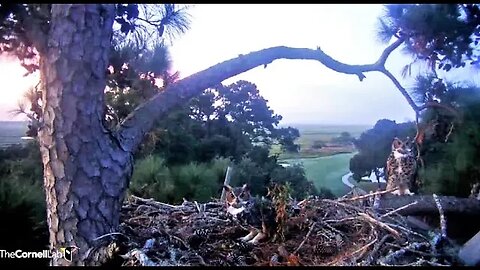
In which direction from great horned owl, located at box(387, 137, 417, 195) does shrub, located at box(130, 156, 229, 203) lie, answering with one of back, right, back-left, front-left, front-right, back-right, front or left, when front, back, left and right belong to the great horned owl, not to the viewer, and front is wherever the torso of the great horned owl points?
right

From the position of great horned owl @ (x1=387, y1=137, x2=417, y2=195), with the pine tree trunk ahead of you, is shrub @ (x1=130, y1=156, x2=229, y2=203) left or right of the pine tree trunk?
right

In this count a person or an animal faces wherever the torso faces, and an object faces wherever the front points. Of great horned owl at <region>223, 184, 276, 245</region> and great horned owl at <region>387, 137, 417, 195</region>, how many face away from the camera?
0

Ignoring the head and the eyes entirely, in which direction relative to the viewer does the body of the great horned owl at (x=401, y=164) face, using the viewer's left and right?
facing the viewer

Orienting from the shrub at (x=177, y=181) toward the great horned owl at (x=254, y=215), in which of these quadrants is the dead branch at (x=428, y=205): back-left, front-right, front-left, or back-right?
front-left

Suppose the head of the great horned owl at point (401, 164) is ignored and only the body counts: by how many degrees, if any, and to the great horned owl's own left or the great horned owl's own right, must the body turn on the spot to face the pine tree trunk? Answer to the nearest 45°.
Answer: approximately 45° to the great horned owl's own right

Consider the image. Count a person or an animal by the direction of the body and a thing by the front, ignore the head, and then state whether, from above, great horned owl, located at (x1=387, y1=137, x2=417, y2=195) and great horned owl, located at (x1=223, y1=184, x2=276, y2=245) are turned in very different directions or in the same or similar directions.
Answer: same or similar directions

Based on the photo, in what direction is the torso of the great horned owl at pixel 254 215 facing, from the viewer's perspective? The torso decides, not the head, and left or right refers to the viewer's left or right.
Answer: facing the viewer and to the left of the viewer

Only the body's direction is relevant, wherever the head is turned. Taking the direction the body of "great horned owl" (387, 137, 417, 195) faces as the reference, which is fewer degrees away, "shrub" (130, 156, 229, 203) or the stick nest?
the stick nest

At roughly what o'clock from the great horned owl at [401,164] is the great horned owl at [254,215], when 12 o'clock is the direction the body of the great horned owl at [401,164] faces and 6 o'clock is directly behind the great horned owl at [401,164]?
the great horned owl at [254,215] is roughly at 1 o'clock from the great horned owl at [401,164].
